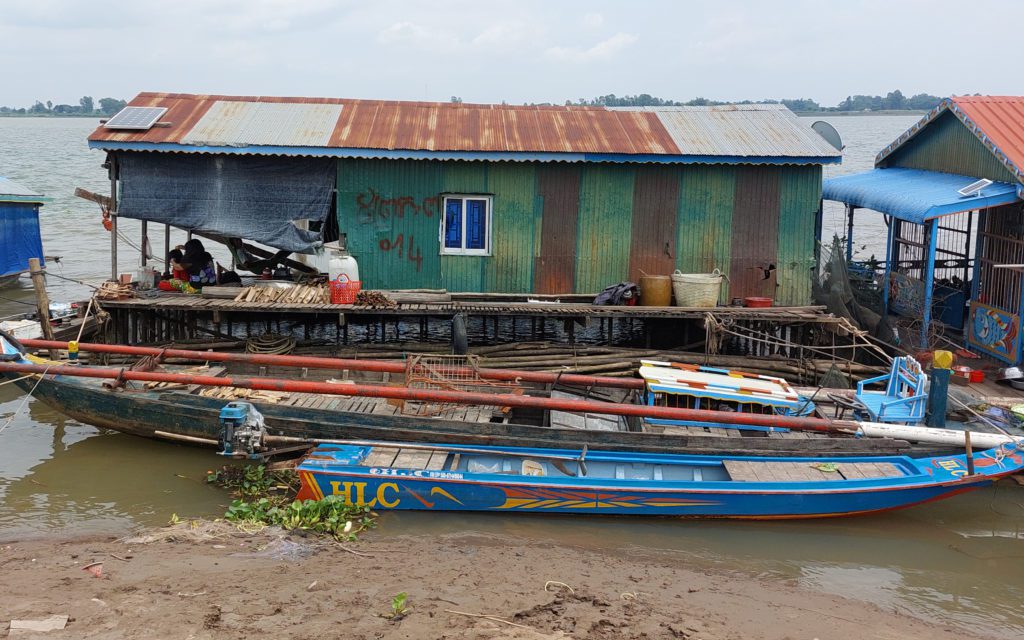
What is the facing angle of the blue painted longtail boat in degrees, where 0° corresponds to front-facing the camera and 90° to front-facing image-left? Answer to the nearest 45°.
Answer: approximately 270°

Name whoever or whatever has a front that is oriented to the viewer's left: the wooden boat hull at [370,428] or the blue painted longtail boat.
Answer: the wooden boat hull

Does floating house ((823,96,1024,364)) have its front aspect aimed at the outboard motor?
yes

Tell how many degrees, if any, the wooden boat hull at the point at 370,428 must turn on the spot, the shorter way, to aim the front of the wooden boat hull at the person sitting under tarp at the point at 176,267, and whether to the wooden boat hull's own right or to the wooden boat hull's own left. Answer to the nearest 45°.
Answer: approximately 45° to the wooden boat hull's own right

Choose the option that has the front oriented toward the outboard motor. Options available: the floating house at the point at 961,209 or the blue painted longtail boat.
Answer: the floating house

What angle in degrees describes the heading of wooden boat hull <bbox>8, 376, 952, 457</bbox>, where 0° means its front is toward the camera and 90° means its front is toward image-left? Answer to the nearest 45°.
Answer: approximately 90°

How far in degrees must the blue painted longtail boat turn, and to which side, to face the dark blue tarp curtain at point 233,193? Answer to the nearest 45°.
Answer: approximately 135° to its left

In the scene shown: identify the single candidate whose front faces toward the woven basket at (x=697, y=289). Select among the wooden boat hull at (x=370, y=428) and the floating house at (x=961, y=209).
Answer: the floating house

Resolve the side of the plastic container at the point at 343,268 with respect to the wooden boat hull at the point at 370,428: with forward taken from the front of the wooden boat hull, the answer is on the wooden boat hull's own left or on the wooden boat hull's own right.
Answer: on the wooden boat hull's own right

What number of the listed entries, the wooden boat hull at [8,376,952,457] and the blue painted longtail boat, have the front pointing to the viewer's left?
1

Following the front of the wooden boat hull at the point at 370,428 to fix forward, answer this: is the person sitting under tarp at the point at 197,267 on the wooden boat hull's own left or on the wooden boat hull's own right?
on the wooden boat hull's own right

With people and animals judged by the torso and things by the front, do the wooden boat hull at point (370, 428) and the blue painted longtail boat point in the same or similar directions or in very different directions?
very different directions

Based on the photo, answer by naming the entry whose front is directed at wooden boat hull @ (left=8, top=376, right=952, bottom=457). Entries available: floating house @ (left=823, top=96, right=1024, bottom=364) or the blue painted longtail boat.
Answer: the floating house

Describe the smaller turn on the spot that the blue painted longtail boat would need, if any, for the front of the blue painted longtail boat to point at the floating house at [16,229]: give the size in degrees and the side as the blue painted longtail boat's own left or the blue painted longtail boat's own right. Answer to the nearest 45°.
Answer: approximately 135° to the blue painted longtail boat's own left

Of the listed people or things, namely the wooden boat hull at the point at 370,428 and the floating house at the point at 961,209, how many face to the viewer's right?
0

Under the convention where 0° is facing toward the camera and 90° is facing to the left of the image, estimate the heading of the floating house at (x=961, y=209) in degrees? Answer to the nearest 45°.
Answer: approximately 45°
